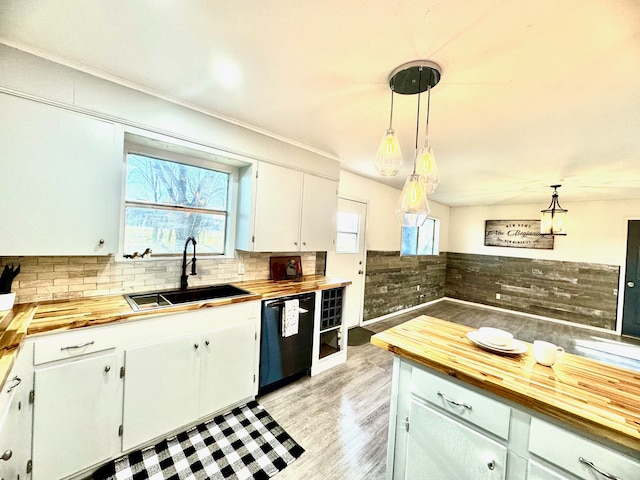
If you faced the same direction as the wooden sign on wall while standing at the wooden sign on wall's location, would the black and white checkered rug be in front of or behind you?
in front

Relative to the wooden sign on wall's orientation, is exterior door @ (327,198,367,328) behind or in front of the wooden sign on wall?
in front

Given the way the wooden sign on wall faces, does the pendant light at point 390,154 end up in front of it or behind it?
in front

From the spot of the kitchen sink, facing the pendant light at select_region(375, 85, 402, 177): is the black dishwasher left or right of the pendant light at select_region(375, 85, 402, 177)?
left

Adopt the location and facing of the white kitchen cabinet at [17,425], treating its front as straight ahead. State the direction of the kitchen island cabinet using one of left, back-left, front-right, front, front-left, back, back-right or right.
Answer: front-right

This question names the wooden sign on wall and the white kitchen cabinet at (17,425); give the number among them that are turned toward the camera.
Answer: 1

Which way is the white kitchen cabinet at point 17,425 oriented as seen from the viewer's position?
to the viewer's right

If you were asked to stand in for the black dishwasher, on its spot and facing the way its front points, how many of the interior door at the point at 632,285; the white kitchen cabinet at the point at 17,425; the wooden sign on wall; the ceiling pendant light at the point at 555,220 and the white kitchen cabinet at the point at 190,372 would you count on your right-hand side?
2
